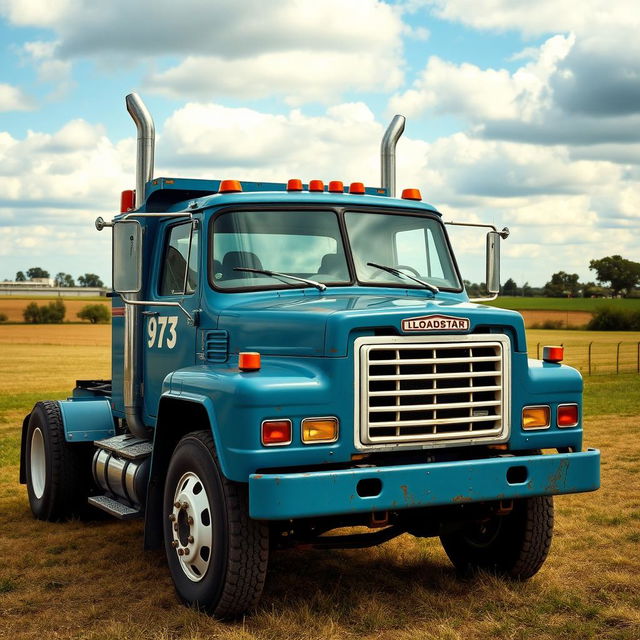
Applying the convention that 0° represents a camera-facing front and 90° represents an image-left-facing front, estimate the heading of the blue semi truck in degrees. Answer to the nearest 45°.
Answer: approximately 315°

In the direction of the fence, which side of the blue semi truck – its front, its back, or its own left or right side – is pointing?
left
